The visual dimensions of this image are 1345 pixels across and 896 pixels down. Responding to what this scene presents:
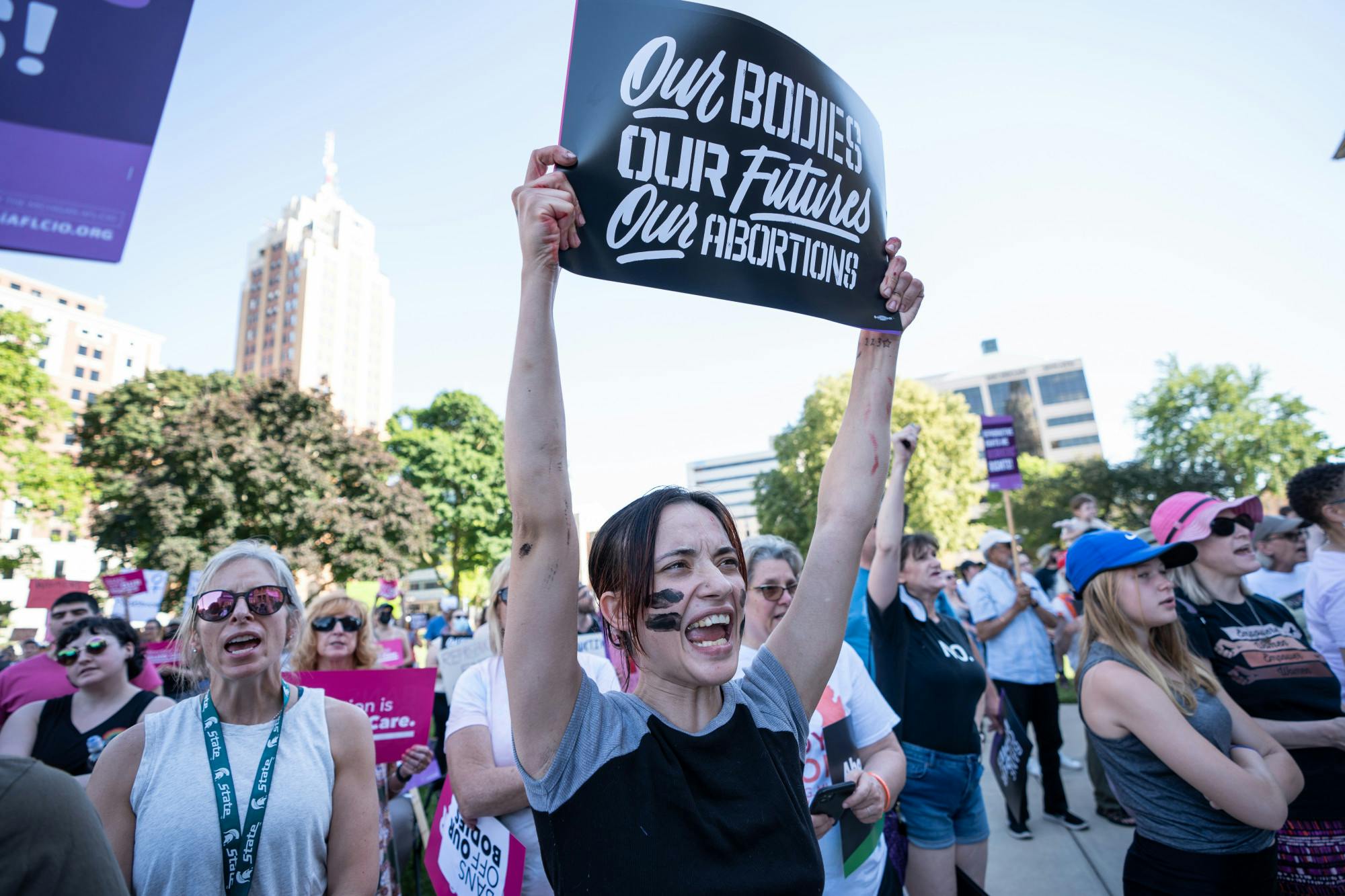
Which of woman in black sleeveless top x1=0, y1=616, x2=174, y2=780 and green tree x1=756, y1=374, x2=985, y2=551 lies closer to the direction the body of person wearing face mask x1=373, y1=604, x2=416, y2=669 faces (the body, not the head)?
the woman in black sleeveless top

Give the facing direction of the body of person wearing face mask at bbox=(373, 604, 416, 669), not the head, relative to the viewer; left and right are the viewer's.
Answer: facing the viewer

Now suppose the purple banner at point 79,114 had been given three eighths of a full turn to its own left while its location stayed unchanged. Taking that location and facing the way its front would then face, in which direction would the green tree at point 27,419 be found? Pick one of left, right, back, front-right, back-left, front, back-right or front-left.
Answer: front-left

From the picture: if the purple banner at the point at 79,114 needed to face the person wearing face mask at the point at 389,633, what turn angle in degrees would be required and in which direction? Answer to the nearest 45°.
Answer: approximately 135° to its left

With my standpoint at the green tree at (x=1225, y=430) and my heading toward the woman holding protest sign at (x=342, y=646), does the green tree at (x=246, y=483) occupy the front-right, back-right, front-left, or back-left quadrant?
front-right

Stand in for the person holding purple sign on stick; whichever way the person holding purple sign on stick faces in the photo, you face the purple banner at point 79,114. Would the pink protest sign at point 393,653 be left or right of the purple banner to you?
right

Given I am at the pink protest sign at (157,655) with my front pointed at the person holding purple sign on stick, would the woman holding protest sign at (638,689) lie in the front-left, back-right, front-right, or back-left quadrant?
front-right

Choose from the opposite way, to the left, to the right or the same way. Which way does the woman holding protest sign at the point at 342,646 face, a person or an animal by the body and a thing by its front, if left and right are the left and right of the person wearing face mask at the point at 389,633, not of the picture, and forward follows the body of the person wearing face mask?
the same way

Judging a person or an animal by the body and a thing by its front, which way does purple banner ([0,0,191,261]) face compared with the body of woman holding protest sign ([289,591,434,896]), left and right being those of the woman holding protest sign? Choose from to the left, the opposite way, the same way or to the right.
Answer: the same way

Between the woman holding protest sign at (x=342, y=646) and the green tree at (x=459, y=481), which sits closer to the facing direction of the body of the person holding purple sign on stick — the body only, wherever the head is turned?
the woman holding protest sign

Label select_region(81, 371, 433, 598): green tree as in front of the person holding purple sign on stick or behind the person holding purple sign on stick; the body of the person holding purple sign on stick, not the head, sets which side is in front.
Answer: behind

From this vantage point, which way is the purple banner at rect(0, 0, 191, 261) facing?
toward the camera

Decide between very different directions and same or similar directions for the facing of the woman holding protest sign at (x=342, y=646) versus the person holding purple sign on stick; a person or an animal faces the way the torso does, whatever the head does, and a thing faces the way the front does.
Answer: same or similar directions

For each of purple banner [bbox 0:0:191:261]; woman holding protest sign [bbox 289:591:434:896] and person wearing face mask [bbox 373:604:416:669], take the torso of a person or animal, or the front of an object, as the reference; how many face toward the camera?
3
